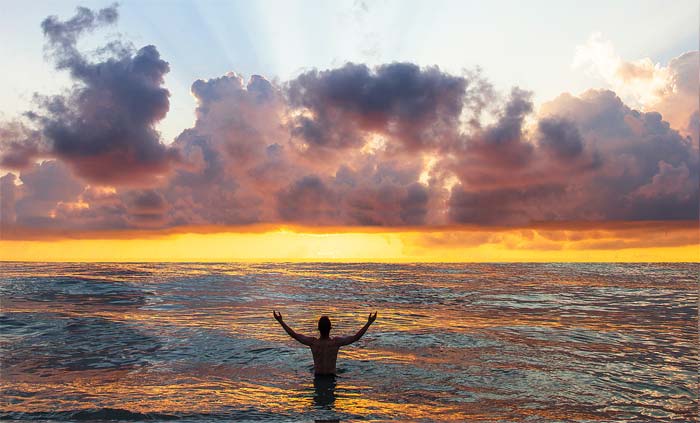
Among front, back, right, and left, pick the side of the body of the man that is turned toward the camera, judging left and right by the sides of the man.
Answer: back
